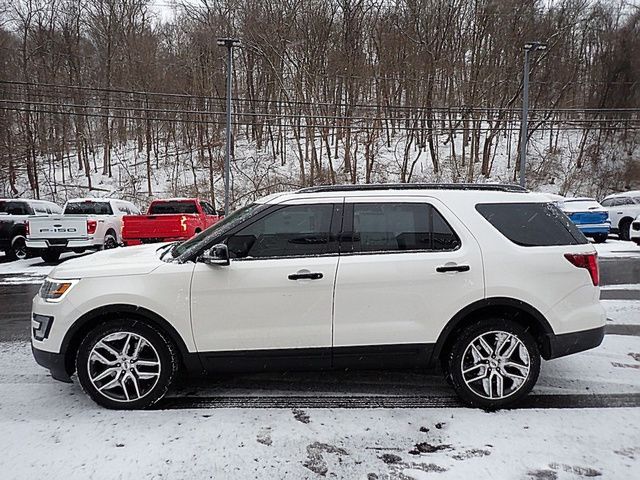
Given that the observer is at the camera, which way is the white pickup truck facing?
facing away from the viewer and to the right of the viewer

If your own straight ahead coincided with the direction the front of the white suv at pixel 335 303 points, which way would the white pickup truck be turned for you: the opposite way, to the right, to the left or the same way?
to the right

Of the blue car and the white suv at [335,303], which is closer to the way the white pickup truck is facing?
the blue car

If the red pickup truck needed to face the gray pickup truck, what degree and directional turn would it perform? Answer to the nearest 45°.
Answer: approximately 90° to its left

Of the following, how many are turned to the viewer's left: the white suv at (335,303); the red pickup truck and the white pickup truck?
1

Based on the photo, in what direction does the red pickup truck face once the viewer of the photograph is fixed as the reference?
facing away from the viewer and to the right of the viewer

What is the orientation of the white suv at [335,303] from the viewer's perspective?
to the viewer's left

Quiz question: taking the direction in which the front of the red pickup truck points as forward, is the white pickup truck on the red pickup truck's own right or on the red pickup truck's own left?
on the red pickup truck's own left

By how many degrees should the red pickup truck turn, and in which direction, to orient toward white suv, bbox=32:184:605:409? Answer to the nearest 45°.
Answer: approximately 135° to its right

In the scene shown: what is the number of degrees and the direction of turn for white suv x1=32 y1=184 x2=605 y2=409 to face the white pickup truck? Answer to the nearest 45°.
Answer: approximately 45° to its right

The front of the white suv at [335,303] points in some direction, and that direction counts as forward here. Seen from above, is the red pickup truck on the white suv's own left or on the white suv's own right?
on the white suv's own right

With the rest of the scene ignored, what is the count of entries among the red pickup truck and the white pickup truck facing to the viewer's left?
0

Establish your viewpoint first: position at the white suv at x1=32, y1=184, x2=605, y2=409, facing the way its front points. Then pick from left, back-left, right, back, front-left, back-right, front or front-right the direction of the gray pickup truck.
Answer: front-right
